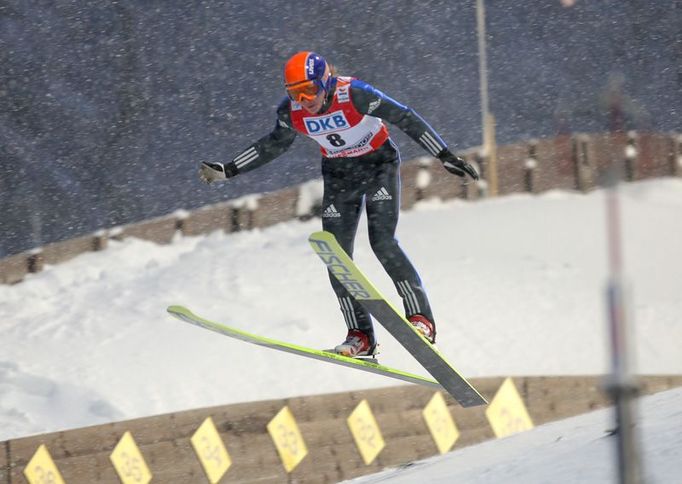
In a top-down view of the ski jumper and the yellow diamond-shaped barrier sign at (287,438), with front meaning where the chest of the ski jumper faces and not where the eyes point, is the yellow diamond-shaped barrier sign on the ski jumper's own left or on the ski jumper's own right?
on the ski jumper's own right

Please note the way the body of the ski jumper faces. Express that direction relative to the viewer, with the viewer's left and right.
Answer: facing the viewer and to the left of the viewer

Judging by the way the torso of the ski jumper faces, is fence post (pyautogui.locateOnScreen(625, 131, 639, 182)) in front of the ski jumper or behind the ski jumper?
behind

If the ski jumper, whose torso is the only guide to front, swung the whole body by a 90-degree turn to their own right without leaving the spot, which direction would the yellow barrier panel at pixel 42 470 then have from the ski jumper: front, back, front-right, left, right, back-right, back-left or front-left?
front

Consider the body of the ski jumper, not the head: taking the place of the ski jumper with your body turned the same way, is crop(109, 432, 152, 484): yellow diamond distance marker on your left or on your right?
on your right

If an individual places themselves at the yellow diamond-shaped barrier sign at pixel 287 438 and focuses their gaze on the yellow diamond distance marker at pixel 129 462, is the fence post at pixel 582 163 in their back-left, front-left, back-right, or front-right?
back-right

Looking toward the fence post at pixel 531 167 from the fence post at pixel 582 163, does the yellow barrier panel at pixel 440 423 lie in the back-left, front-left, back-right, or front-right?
front-left

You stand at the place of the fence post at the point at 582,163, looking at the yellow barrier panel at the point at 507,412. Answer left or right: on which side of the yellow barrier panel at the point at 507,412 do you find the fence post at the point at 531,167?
right
